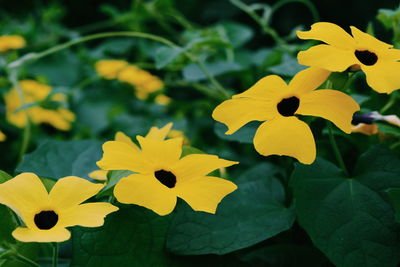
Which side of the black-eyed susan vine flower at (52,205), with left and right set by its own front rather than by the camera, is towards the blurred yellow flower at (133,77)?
back

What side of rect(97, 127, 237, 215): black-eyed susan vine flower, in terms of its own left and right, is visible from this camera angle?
front

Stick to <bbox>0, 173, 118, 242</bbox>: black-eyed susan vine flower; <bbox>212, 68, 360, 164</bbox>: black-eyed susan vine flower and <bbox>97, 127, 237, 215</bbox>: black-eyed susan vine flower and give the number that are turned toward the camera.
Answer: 3

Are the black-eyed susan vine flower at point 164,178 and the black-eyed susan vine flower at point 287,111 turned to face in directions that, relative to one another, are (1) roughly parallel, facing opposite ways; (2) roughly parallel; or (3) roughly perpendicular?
roughly parallel

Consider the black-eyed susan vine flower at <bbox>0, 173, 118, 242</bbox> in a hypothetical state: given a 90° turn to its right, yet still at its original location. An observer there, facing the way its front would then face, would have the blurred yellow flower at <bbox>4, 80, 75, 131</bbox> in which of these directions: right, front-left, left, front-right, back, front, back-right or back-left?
right

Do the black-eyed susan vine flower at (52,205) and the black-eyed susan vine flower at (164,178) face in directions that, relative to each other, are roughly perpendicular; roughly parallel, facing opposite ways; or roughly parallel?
roughly parallel

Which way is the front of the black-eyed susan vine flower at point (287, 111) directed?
toward the camera
